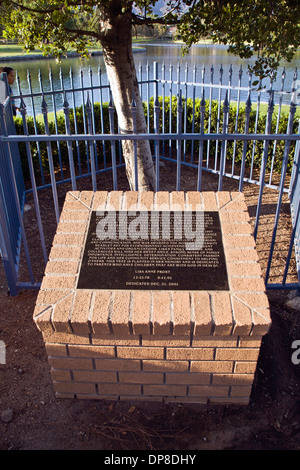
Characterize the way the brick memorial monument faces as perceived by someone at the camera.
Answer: facing the viewer

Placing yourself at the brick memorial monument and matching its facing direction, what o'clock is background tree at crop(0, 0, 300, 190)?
The background tree is roughly at 6 o'clock from the brick memorial monument.
